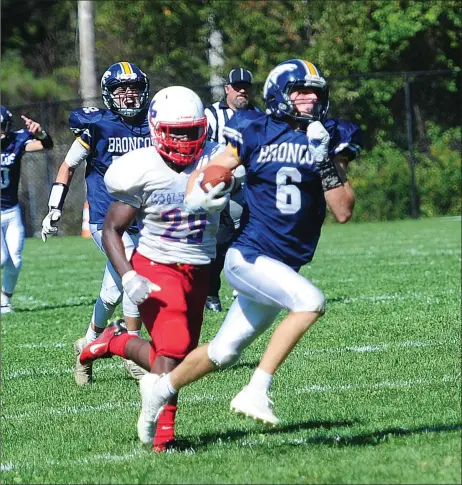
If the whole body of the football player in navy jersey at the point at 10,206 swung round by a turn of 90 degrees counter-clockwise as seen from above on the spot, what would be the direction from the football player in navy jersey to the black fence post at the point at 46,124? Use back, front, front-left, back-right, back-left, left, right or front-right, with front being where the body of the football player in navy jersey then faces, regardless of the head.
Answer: left

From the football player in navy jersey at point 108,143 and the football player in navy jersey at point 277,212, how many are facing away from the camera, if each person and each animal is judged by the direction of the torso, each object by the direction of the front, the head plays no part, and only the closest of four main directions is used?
0

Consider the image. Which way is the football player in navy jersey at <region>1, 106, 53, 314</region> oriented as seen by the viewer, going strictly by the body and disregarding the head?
toward the camera

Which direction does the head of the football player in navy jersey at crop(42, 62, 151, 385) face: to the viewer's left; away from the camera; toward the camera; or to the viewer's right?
toward the camera

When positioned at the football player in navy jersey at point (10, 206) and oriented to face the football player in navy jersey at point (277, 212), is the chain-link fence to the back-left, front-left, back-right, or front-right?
back-left

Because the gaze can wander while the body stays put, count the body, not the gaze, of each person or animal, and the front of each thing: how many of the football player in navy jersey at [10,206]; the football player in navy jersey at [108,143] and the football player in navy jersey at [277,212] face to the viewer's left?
0

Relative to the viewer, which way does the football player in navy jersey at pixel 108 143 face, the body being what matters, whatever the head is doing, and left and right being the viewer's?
facing the viewer and to the right of the viewer

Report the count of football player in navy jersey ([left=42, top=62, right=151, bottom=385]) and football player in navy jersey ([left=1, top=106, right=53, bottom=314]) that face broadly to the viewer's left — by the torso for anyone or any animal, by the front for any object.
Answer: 0

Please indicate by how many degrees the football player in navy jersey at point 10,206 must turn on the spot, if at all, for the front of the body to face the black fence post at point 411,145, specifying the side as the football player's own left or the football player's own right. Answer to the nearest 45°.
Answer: approximately 135° to the football player's own left
